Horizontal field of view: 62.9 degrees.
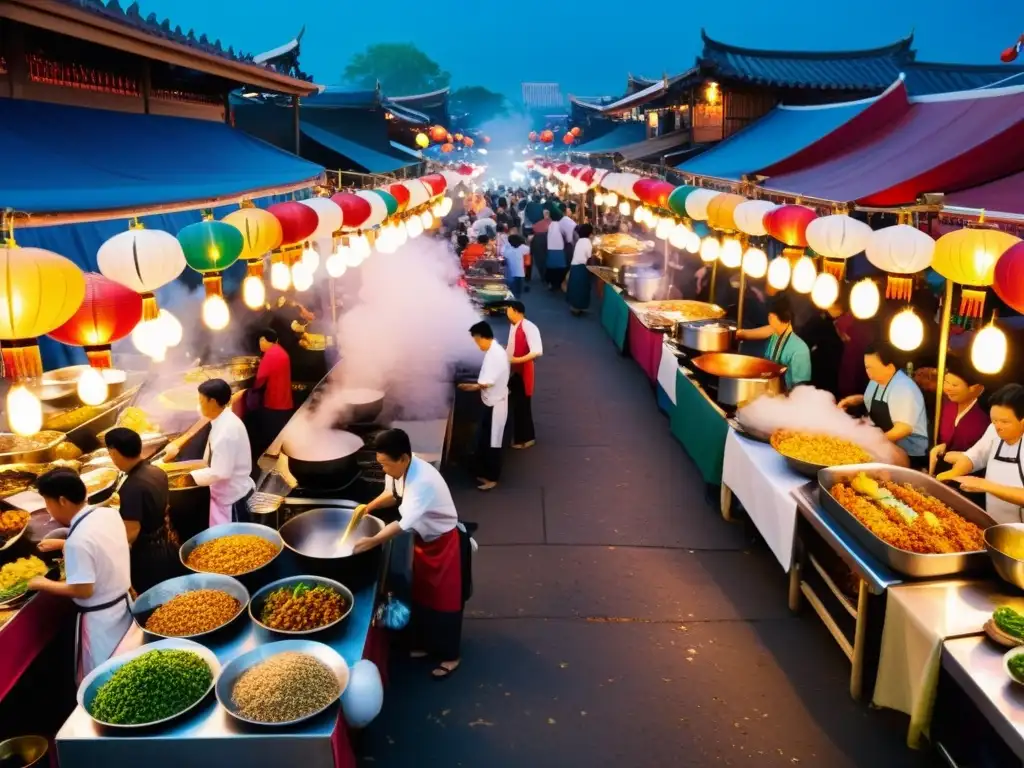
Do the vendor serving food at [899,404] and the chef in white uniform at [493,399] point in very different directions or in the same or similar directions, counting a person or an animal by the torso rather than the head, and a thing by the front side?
same or similar directions

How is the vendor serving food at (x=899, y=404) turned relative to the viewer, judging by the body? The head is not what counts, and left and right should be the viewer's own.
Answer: facing the viewer and to the left of the viewer

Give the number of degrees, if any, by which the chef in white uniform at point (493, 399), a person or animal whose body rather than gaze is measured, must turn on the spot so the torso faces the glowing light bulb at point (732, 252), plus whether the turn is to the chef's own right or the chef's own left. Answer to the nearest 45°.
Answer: approximately 135° to the chef's own right

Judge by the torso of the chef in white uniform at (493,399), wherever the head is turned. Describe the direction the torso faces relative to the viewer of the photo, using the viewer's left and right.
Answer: facing to the left of the viewer

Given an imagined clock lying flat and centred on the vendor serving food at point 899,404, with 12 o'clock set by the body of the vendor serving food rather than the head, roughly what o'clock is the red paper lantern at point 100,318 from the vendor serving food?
The red paper lantern is roughly at 12 o'clock from the vendor serving food.

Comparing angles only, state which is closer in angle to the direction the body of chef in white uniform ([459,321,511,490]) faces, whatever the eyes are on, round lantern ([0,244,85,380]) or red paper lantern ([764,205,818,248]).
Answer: the round lantern

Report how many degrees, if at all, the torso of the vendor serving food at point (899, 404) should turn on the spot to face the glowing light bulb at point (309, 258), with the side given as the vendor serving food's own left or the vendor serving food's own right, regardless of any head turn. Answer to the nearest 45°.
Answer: approximately 45° to the vendor serving food's own right
